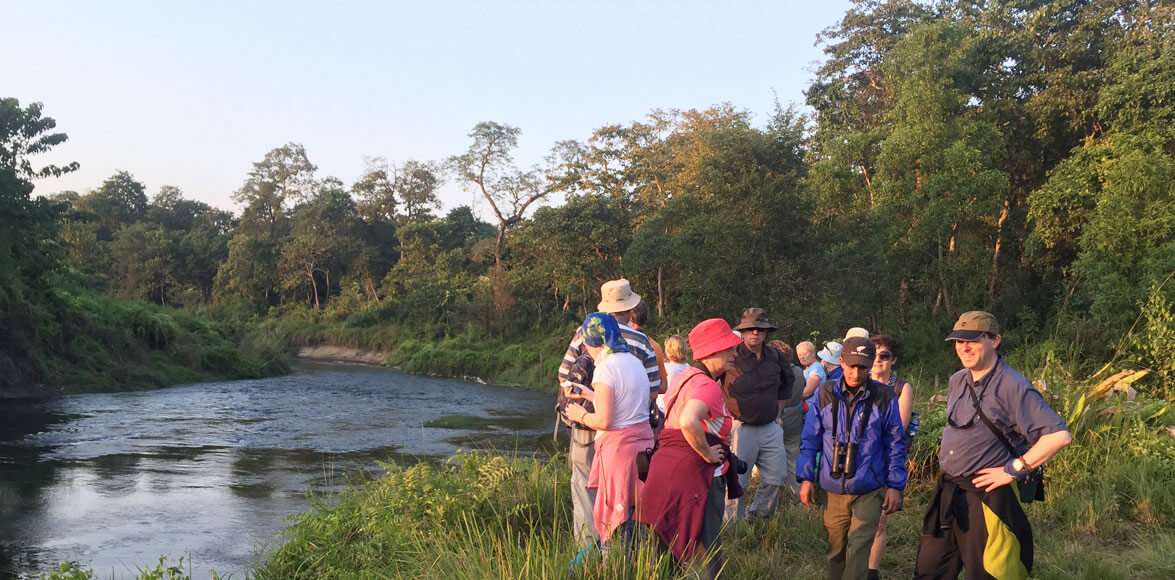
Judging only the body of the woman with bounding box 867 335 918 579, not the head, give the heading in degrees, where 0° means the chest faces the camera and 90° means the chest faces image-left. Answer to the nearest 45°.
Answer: approximately 45°

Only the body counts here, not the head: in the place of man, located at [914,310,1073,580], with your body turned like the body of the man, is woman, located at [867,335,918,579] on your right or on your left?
on your right

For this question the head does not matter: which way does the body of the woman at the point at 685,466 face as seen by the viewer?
to the viewer's right

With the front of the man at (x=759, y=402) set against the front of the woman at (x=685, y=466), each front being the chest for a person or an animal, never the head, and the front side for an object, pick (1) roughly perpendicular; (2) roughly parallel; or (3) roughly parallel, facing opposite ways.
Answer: roughly perpendicular

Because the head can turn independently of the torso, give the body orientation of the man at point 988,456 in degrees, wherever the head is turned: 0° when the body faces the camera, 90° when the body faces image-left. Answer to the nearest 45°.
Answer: approximately 45°

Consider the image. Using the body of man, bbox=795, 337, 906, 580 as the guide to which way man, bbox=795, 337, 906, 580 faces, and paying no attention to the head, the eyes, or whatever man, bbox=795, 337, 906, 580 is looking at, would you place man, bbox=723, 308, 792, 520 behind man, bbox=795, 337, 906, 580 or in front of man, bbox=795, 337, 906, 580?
behind

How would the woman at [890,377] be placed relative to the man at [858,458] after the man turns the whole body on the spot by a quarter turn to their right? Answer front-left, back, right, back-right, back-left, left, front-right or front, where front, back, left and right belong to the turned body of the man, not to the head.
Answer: right

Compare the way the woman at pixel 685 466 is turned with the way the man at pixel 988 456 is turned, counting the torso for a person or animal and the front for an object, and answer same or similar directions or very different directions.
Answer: very different directions

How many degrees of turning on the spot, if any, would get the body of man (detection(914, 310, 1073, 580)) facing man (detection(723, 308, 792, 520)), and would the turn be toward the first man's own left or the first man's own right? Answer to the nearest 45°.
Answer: approximately 90° to the first man's own right

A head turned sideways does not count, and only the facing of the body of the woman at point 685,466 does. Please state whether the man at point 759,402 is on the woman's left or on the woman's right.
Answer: on the woman's left
